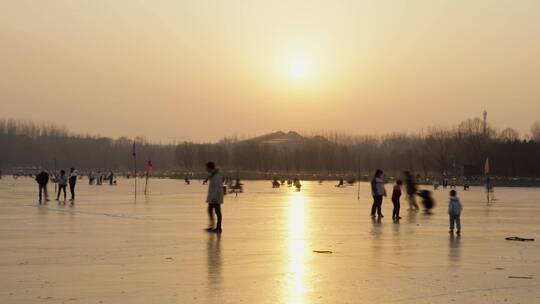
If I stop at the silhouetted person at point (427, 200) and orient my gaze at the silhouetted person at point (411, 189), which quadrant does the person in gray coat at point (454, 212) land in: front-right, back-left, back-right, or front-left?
back-left

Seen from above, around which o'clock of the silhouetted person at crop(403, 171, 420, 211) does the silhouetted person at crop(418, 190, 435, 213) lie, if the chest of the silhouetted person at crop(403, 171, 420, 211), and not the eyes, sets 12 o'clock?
the silhouetted person at crop(418, 190, 435, 213) is roughly at 8 o'clock from the silhouetted person at crop(403, 171, 420, 211).

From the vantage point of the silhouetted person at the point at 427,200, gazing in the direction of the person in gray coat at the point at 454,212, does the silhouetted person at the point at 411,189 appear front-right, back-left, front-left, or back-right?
back-right

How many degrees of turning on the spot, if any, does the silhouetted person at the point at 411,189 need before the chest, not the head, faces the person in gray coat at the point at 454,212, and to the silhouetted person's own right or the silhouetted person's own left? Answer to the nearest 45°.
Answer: approximately 90° to the silhouetted person's own right
